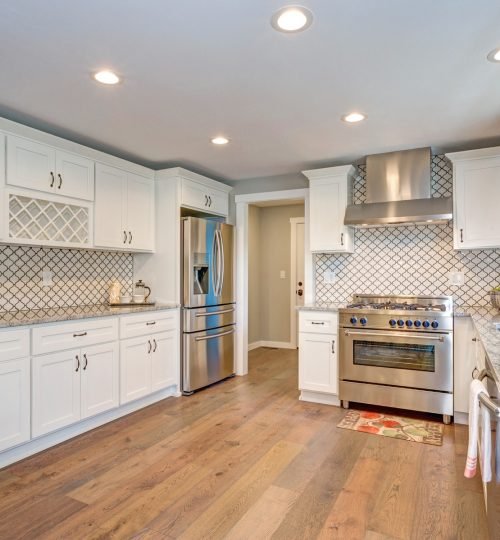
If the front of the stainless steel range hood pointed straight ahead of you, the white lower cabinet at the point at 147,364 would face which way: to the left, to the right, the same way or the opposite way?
to the left

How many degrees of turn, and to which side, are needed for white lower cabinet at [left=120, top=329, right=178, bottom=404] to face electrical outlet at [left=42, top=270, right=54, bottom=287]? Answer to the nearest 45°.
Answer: approximately 135° to its right

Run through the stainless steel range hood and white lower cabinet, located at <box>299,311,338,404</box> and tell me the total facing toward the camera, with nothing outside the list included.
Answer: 2

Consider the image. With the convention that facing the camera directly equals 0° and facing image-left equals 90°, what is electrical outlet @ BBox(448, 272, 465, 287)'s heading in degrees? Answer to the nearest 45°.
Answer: approximately 0°

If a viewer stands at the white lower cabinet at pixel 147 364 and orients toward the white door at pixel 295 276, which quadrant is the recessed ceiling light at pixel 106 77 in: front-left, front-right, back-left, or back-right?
back-right

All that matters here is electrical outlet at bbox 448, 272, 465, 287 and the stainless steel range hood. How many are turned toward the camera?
2

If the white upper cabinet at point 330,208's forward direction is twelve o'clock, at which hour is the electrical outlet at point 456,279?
The electrical outlet is roughly at 9 o'clock from the white upper cabinet.

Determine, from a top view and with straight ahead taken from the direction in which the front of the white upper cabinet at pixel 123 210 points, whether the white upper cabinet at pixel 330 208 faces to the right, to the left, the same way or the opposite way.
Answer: to the right

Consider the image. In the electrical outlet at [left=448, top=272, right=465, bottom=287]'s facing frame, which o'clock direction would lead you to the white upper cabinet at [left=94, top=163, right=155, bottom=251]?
The white upper cabinet is roughly at 2 o'clock from the electrical outlet.

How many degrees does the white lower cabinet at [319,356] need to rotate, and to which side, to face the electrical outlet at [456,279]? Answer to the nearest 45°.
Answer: approximately 90° to its left

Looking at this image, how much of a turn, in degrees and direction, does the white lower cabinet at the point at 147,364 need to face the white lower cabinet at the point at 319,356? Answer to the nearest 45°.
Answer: approximately 45° to its left

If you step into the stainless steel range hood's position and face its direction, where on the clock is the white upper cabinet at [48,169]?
The white upper cabinet is roughly at 2 o'clock from the stainless steel range hood.

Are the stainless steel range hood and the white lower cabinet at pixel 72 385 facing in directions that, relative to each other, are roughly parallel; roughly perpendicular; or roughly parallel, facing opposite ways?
roughly perpendicular

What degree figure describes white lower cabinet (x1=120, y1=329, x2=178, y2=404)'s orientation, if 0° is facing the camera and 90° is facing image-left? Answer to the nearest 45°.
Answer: approximately 315°
